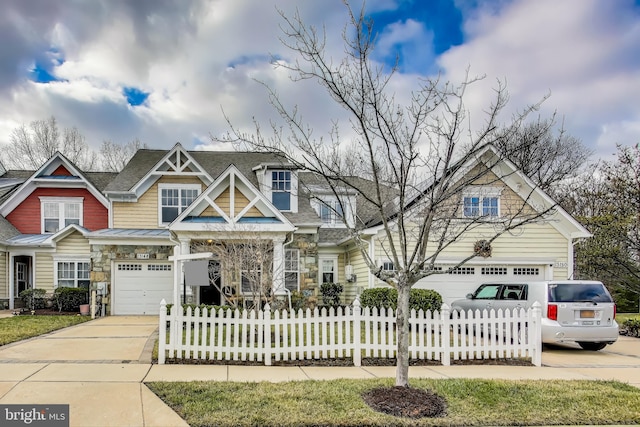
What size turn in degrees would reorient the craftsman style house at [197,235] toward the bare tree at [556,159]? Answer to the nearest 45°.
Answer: approximately 135° to its left

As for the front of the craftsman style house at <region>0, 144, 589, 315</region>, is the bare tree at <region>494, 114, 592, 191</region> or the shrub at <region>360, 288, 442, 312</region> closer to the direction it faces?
the shrub

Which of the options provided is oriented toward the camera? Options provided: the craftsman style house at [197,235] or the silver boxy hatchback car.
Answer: the craftsman style house

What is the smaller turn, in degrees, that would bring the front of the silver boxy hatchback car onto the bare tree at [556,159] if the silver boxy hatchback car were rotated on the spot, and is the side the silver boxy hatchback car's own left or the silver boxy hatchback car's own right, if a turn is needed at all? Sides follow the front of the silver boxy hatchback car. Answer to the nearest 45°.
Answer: approximately 45° to the silver boxy hatchback car's own right

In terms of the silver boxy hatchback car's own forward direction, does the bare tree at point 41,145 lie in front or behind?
in front

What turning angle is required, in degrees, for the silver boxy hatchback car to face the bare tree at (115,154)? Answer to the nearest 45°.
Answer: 0° — it already faces it

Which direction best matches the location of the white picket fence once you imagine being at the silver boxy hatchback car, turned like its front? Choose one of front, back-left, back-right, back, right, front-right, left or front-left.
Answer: left

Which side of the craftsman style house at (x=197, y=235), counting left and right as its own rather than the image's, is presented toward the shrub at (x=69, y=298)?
right

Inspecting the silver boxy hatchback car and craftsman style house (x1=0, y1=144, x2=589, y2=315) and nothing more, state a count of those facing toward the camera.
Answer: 1

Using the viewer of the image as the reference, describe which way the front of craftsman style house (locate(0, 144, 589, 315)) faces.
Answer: facing the viewer

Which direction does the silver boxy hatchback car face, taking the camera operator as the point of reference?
facing away from the viewer and to the left of the viewer
